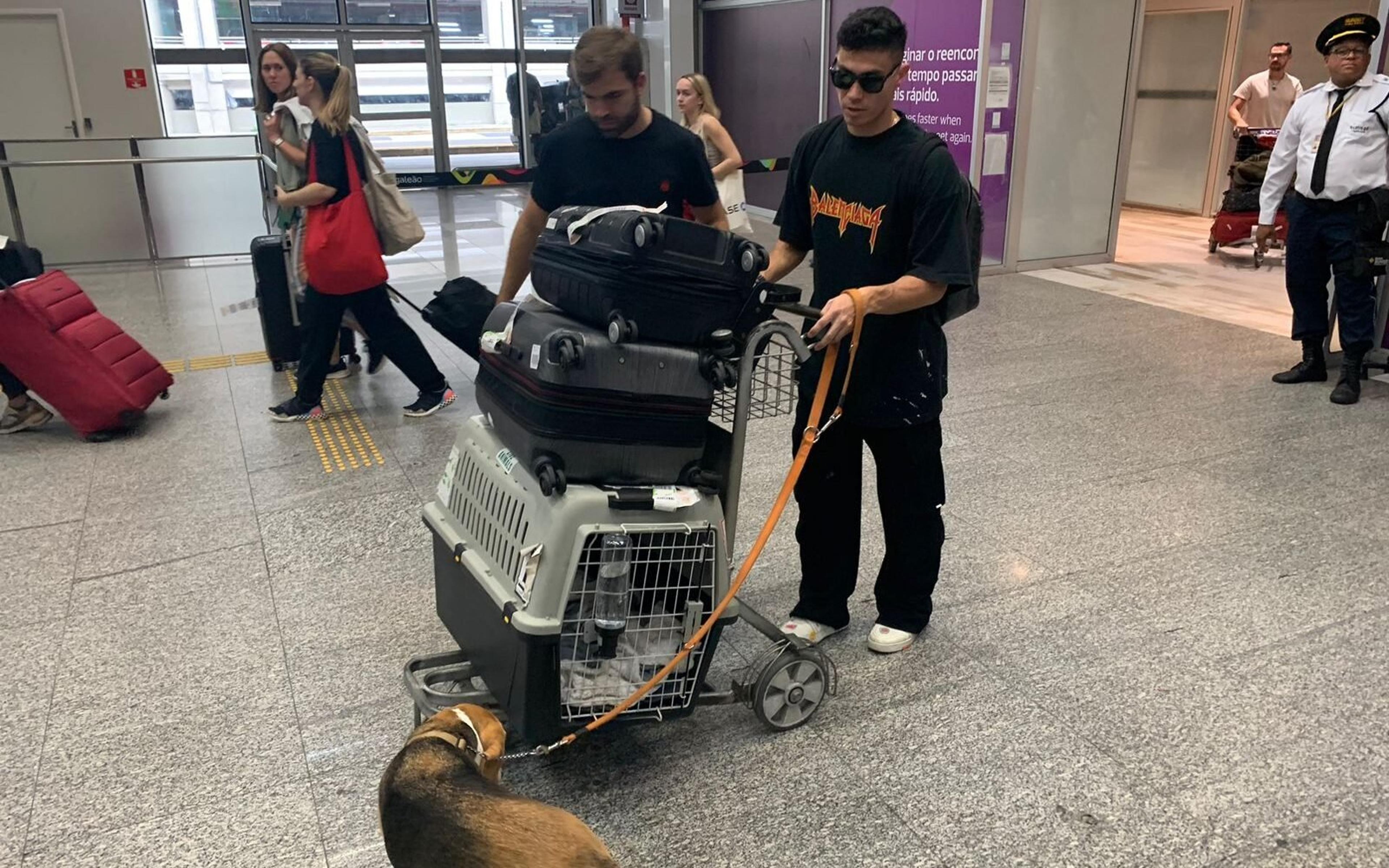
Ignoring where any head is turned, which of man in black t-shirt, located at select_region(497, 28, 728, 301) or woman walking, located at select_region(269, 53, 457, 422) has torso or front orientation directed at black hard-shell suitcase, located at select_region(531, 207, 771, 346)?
the man in black t-shirt

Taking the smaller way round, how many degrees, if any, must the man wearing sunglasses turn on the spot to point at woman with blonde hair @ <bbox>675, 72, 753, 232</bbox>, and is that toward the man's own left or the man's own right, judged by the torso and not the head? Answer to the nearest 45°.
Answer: approximately 135° to the man's own right

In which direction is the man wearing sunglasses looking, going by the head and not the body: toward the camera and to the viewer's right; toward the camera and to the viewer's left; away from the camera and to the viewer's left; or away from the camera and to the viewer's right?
toward the camera and to the viewer's left

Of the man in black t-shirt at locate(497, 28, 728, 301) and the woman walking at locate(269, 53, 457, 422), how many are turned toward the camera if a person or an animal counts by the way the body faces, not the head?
1

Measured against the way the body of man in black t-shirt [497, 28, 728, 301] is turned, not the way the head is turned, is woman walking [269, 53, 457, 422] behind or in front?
behind

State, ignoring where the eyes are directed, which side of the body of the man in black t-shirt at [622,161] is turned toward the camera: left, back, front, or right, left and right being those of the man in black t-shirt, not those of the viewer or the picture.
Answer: front

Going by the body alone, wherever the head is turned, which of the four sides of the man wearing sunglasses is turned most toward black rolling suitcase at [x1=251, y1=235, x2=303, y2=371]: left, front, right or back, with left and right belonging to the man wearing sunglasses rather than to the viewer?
right

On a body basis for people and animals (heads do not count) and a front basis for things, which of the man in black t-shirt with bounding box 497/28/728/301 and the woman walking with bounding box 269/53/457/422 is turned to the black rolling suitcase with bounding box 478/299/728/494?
the man in black t-shirt

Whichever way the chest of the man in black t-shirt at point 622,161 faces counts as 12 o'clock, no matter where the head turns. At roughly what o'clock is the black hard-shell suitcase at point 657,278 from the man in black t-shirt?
The black hard-shell suitcase is roughly at 12 o'clock from the man in black t-shirt.

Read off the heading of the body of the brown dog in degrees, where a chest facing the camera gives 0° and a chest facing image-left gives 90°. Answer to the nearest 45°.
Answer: approximately 135°

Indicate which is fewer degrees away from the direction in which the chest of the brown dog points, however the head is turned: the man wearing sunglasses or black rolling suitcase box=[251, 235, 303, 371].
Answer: the black rolling suitcase

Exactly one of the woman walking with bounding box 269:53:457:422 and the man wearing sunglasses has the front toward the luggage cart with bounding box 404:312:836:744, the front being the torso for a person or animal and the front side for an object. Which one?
the man wearing sunglasses

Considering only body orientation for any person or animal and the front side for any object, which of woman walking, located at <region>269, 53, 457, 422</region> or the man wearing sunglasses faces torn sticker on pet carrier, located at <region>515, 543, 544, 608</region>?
the man wearing sunglasses

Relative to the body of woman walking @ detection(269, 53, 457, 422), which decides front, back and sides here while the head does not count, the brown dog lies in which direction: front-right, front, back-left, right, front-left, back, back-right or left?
left
